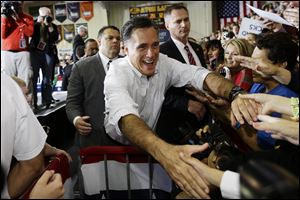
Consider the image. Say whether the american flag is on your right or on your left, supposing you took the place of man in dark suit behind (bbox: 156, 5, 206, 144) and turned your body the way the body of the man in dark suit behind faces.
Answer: on your left

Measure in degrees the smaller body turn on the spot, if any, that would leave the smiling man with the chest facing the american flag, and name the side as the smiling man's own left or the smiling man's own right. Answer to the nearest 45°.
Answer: approximately 135° to the smiling man's own left

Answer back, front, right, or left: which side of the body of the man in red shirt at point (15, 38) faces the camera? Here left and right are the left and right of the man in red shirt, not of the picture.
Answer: front

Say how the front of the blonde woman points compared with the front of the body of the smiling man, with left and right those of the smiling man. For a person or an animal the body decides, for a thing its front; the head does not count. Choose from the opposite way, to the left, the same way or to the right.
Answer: to the right

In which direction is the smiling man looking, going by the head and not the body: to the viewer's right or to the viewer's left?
to the viewer's right

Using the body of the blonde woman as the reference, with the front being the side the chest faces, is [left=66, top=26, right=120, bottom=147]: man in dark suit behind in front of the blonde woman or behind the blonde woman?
in front

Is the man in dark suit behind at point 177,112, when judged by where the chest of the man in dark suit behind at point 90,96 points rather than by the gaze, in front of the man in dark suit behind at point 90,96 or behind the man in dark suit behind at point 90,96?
in front

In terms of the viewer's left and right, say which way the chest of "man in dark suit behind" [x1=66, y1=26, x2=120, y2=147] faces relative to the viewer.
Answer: facing the viewer and to the right of the viewer

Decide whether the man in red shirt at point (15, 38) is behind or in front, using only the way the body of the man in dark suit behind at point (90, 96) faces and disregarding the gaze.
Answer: behind

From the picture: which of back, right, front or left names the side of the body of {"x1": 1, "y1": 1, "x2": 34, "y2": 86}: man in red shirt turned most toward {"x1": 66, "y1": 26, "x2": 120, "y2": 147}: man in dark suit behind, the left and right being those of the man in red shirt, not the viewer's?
front

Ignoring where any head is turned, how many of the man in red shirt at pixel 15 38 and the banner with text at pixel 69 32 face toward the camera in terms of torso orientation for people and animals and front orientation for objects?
2

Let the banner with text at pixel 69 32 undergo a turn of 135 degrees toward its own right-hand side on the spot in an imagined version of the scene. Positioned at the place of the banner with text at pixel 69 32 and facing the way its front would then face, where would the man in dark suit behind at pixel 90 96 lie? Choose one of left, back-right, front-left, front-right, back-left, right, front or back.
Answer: back-left

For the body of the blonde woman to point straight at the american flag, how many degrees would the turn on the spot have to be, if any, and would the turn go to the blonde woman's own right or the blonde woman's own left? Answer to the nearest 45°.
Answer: approximately 135° to the blonde woman's own right
